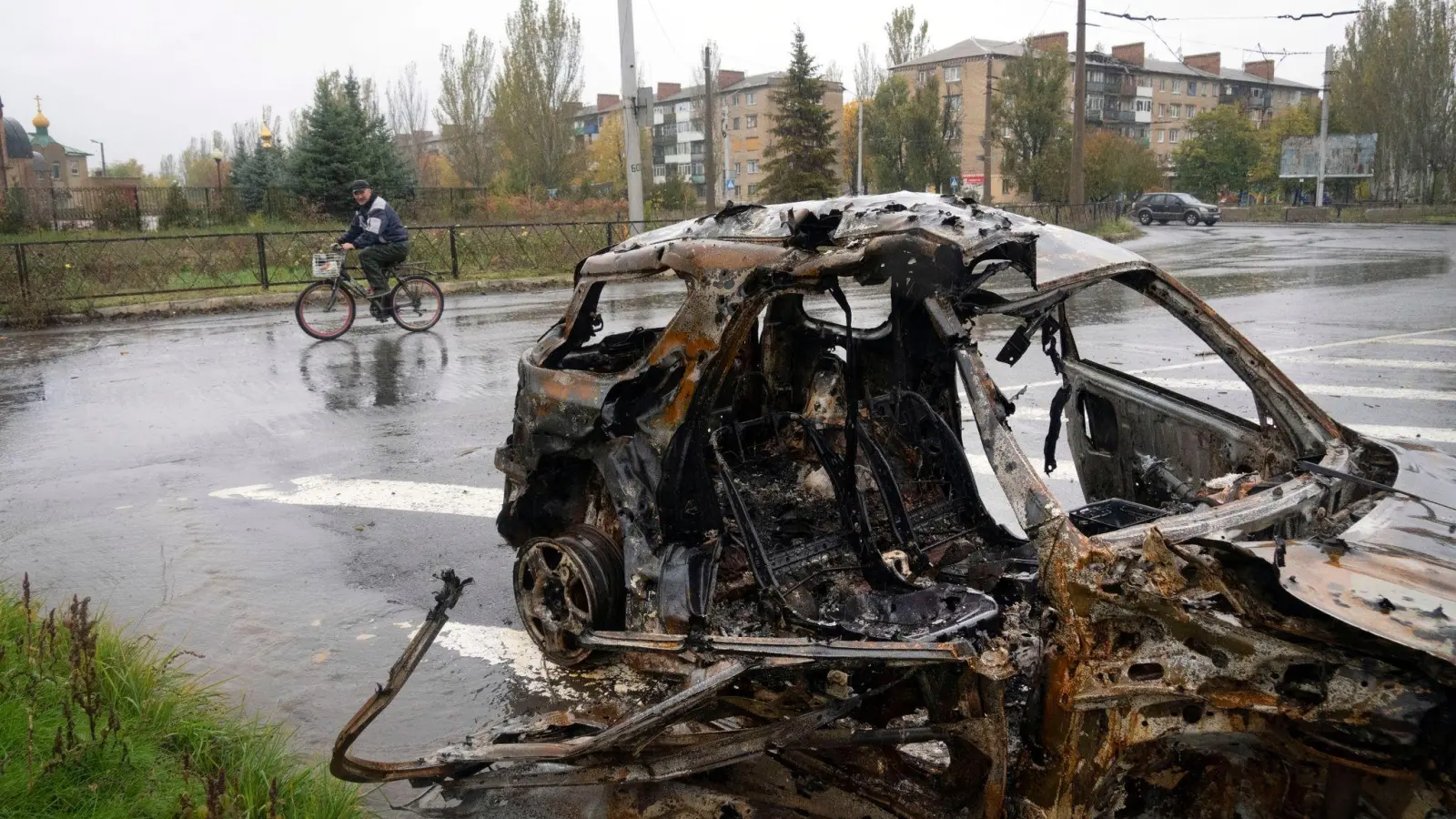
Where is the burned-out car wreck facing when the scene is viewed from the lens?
facing the viewer and to the right of the viewer

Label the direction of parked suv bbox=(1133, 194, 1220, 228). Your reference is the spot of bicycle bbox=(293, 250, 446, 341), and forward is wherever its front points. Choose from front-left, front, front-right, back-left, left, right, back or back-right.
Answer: back-right

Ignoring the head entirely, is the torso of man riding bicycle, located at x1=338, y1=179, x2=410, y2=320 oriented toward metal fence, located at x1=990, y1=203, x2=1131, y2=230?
no

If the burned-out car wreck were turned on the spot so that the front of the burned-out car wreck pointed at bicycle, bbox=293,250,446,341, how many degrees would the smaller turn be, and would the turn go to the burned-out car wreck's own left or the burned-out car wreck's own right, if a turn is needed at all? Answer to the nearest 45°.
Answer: approximately 180°

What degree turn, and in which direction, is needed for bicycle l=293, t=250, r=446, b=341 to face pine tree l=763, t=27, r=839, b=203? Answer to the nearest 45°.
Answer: approximately 135° to its right

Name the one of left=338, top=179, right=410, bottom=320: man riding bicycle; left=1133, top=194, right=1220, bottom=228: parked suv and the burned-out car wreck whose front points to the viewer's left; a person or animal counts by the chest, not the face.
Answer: the man riding bicycle

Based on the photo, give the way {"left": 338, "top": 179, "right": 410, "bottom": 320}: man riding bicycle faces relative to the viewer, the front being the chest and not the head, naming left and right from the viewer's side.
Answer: facing to the left of the viewer

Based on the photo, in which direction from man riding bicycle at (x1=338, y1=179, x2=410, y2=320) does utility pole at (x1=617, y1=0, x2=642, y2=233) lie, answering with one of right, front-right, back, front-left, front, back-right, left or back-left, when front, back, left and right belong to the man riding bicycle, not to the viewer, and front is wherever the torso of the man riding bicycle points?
back-right

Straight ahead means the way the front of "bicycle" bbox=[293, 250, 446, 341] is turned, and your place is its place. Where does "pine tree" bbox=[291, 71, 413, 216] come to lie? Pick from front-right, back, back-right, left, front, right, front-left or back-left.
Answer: right

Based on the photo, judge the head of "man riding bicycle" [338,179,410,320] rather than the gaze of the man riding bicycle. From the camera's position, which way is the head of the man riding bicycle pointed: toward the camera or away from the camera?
toward the camera

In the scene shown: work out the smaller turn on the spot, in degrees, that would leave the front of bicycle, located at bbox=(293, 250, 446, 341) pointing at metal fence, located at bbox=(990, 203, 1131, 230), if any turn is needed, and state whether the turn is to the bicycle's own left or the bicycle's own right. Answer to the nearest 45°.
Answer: approximately 135° to the bicycle's own right

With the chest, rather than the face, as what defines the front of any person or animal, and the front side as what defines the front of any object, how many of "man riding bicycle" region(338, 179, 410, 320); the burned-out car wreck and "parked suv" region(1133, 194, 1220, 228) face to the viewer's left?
1

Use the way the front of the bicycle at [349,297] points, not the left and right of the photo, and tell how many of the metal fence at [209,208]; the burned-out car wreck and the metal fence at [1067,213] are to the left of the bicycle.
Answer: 1

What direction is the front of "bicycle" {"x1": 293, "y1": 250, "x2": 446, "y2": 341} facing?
to the viewer's left
